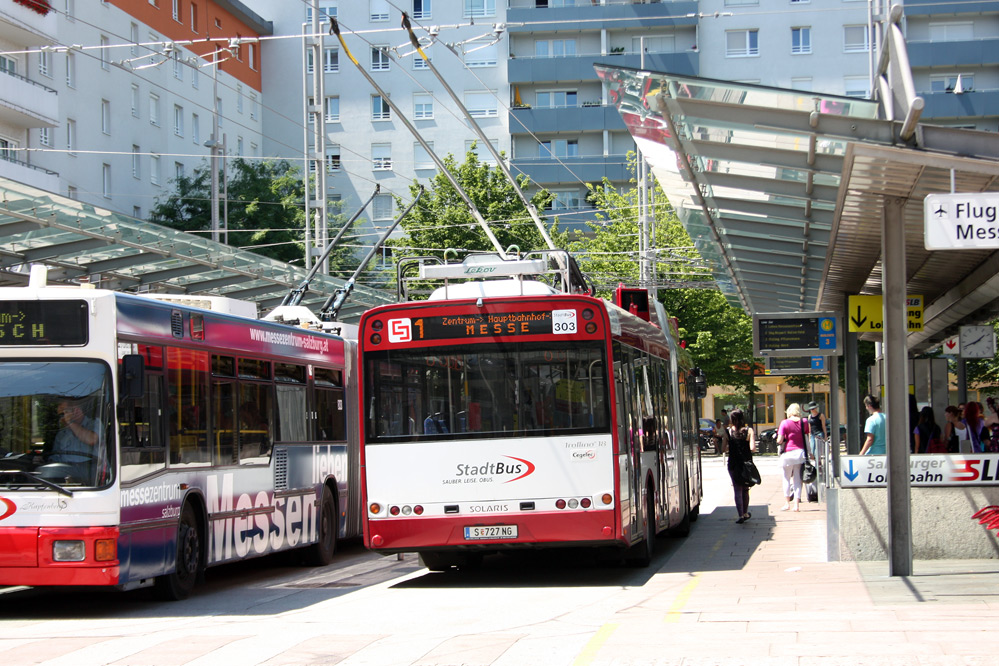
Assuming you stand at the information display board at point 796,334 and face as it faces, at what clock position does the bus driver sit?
The bus driver is roughly at 1 o'clock from the information display board.

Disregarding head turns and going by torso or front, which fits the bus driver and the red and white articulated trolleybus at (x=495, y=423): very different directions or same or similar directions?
very different directions

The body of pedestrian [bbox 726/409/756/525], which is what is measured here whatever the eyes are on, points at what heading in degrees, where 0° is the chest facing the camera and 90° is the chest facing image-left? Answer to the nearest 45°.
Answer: approximately 180°

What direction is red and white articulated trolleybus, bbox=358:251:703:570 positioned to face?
away from the camera

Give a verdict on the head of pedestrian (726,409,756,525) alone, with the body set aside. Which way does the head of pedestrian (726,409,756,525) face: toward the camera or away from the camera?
away from the camera

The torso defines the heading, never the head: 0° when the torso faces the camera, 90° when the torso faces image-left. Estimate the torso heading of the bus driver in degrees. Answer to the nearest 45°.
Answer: approximately 45°

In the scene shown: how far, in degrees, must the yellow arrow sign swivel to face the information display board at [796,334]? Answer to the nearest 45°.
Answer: approximately 45° to its right
